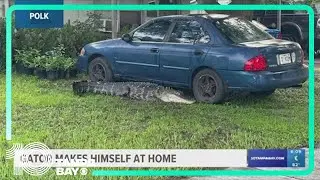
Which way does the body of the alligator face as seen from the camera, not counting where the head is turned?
to the viewer's right

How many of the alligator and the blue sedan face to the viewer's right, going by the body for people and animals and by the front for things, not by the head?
1

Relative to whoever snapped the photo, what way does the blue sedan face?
facing away from the viewer and to the left of the viewer

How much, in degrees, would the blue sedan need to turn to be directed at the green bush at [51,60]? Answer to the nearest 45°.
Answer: approximately 45° to its left

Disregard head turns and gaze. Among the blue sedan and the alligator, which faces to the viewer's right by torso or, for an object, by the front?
the alligator

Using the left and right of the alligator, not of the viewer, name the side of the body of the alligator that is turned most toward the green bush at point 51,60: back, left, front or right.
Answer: back
